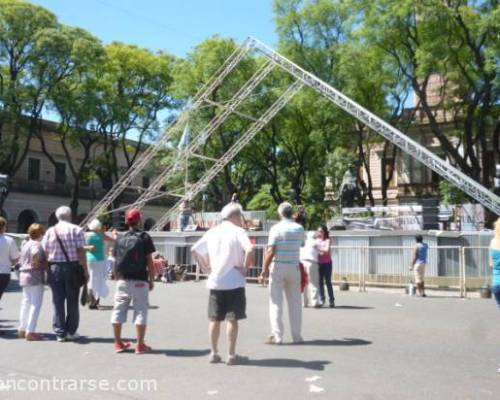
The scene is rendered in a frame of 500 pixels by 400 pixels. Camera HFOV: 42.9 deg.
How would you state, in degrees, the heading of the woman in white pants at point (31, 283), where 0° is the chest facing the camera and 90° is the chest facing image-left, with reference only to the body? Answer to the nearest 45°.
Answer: approximately 225°

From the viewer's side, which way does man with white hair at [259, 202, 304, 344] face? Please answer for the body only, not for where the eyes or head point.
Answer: away from the camera

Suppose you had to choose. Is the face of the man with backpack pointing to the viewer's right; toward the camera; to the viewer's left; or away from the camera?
away from the camera

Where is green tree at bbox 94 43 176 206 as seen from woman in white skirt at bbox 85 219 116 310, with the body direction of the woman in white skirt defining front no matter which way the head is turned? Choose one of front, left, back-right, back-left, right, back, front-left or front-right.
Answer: front-left

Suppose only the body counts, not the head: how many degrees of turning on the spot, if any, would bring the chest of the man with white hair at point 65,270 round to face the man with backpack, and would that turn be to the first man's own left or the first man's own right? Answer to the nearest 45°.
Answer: approximately 135° to the first man's own right

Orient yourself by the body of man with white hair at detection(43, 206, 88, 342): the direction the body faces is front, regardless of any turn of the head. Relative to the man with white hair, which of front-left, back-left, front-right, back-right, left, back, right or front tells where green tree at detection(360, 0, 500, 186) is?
front-right

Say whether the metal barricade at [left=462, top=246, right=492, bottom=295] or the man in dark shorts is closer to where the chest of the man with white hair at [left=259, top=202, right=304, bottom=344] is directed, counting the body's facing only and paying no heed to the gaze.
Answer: the metal barricade

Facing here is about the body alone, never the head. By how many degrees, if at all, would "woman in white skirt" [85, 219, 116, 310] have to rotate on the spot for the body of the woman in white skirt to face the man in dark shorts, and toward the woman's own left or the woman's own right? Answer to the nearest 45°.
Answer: approximately 135° to the woman's own right

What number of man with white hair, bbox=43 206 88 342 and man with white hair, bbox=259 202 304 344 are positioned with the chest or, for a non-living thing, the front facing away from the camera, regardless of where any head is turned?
2

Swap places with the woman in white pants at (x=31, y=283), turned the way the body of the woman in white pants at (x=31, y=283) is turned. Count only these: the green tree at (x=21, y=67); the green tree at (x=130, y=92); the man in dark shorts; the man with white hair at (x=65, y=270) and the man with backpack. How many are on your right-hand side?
3

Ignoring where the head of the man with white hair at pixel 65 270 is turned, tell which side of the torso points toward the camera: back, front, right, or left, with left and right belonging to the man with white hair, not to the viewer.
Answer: back

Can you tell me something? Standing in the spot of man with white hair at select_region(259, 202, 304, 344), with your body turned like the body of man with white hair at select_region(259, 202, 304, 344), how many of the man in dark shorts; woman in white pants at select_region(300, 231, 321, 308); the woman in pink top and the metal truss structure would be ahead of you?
3
